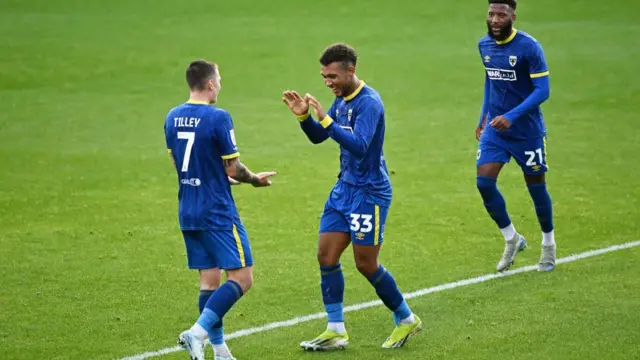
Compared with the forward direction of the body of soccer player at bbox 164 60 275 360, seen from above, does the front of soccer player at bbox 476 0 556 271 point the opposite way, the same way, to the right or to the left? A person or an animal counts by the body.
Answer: the opposite way

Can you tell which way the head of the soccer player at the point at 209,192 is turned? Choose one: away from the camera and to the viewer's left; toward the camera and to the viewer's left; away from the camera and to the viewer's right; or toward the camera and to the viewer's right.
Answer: away from the camera and to the viewer's right

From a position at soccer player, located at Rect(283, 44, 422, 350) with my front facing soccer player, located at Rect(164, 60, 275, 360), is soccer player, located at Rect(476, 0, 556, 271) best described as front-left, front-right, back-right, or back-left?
back-right

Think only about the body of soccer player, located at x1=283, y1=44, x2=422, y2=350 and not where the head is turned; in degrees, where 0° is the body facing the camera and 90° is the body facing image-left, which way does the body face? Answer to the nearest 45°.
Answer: approximately 45°

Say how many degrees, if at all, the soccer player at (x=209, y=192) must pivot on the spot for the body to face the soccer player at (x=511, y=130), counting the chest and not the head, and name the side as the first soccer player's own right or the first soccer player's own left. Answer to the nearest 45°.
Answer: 0° — they already face them

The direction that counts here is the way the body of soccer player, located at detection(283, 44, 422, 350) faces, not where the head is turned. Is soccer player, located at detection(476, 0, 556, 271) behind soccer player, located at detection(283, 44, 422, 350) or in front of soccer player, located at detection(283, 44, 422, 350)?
behind

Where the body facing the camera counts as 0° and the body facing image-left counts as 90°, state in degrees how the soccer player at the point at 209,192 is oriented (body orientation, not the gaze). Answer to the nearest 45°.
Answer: approximately 225°
